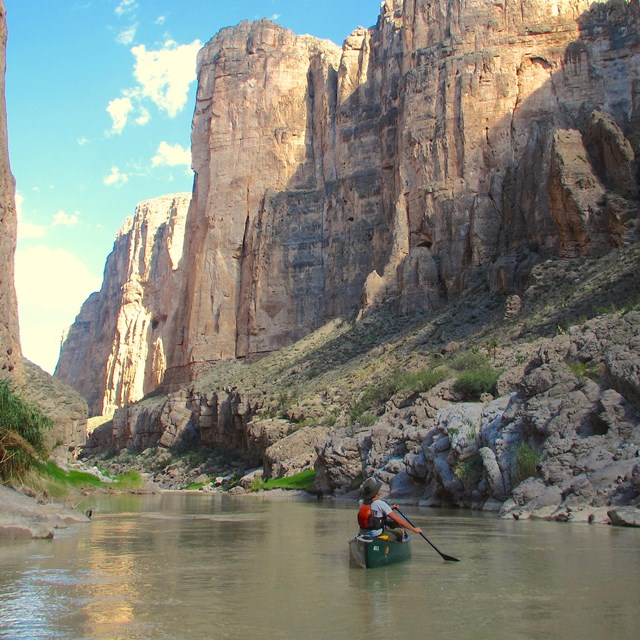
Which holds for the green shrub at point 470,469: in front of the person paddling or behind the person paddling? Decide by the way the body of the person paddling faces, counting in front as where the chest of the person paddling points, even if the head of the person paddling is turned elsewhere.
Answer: in front

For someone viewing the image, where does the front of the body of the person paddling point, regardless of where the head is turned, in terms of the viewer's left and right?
facing away from the viewer and to the right of the viewer

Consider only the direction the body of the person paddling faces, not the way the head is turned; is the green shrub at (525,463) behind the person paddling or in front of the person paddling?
in front

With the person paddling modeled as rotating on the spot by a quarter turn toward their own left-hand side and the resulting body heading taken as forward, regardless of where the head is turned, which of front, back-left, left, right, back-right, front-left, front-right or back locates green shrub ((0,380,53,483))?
front
